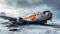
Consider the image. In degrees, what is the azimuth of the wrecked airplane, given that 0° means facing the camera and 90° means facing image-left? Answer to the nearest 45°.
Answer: approximately 270°
